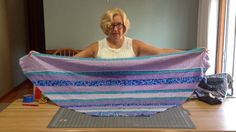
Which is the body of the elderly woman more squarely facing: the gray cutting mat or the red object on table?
the gray cutting mat

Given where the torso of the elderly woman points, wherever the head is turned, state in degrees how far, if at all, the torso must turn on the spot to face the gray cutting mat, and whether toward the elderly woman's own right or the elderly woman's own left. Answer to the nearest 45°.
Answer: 0° — they already face it

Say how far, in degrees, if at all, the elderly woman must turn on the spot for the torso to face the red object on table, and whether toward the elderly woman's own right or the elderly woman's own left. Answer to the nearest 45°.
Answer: approximately 45° to the elderly woman's own right

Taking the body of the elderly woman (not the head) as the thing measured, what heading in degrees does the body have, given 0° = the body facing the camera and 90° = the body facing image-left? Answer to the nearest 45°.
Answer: approximately 0°

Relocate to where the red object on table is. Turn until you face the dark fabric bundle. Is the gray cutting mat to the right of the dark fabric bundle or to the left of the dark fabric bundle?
right

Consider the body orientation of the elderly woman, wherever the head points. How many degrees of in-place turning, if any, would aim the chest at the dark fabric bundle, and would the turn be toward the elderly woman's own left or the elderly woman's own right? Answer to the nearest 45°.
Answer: approximately 45° to the elderly woman's own left
